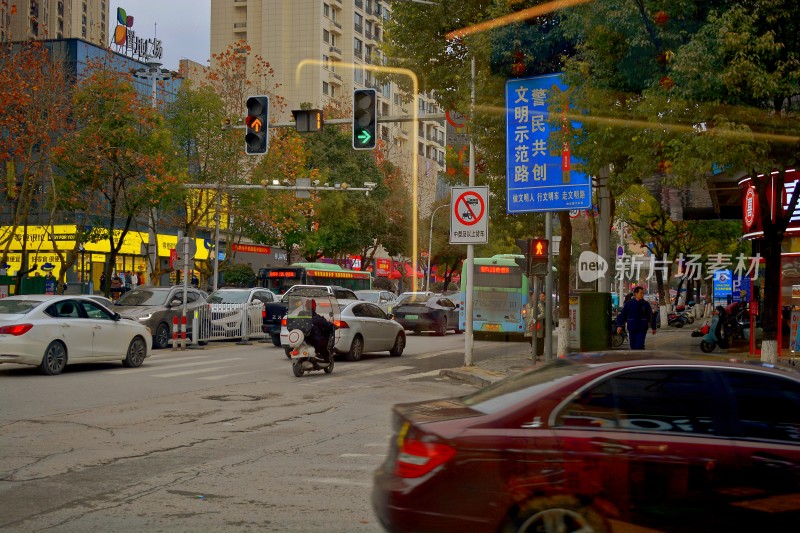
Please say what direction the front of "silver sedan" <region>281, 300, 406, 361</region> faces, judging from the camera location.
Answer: facing away from the viewer and to the right of the viewer

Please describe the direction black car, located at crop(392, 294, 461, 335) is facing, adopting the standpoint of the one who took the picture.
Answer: facing away from the viewer and to the right of the viewer

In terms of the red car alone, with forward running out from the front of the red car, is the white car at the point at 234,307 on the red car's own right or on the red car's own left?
on the red car's own left

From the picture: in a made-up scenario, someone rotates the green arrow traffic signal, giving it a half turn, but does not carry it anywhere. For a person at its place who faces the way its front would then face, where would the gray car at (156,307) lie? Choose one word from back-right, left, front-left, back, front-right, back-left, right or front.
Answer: front-left

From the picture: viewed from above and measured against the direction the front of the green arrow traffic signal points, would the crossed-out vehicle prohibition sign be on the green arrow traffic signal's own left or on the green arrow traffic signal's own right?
on the green arrow traffic signal's own left

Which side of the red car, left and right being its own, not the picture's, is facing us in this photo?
right

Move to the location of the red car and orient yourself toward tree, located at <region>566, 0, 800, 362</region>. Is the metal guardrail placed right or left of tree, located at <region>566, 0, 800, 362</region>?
left
